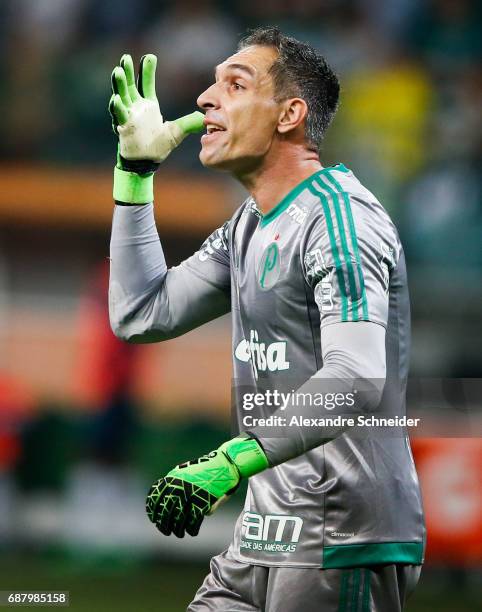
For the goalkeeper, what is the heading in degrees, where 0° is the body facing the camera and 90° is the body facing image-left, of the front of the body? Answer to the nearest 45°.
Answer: approximately 45°

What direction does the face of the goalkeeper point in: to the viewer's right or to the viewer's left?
to the viewer's left
